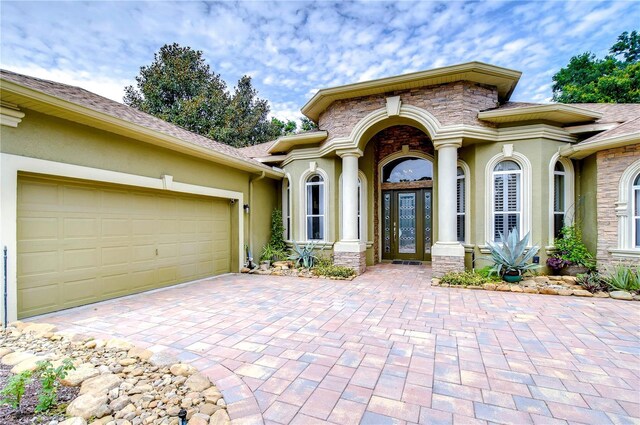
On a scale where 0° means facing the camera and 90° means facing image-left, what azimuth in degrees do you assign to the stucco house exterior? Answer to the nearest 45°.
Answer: approximately 0°

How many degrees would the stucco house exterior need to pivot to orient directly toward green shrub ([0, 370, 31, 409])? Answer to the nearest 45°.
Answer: approximately 45° to its right

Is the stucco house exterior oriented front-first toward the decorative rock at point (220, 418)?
yes

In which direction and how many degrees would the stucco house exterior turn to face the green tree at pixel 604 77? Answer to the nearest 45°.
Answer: approximately 135° to its left

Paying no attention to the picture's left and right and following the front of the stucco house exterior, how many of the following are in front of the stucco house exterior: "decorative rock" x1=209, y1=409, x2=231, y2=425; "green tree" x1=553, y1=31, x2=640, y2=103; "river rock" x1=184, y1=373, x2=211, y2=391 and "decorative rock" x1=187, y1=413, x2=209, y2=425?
3

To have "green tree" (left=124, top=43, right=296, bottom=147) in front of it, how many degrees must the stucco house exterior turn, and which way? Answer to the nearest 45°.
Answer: approximately 135° to its right

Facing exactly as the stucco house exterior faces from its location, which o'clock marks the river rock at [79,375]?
The river rock is roughly at 1 o'clock from the stucco house exterior.

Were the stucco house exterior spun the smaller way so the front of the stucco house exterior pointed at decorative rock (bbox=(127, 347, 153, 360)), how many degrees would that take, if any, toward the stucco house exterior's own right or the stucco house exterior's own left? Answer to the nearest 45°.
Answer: approximately 45° to the stucco house exterior's own right

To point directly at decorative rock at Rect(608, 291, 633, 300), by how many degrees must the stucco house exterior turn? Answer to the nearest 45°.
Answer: approximately 90° to its left

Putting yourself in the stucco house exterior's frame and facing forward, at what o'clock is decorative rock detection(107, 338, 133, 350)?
The decorative rock is roughly at 1 o'clock from the stucco house exterior.
